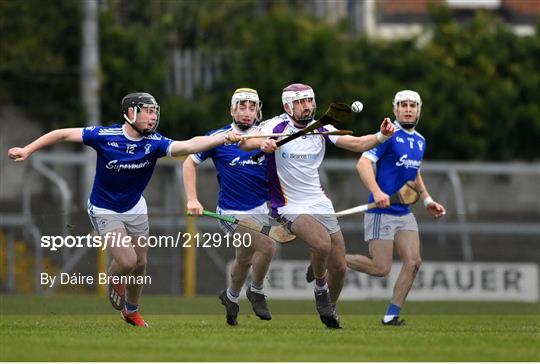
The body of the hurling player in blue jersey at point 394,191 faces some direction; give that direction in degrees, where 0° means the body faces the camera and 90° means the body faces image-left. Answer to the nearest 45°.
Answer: approximately 315°

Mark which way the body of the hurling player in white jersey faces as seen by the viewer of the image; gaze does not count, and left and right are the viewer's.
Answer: facing the viewer and to the right of the viewer

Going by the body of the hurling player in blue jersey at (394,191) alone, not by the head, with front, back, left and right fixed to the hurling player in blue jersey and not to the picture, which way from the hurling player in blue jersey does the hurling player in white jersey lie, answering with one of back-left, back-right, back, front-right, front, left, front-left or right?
right

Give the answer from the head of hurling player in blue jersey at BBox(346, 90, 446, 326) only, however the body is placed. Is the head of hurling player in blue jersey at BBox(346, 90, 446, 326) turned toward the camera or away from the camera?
toward the camera

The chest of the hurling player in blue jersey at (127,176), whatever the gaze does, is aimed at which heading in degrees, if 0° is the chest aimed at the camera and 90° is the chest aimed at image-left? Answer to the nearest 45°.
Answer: approximately 315°

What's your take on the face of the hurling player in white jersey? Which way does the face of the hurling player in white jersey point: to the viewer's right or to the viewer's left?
to the viewer's right

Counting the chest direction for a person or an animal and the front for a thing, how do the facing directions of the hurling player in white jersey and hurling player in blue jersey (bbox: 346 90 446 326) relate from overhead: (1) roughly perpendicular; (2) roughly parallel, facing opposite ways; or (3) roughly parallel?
roughly parallel

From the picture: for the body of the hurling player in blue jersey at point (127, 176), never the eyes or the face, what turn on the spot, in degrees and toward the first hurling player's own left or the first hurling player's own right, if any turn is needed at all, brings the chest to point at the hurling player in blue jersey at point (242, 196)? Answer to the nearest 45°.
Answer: approximately 45° to the first hurling player's own left

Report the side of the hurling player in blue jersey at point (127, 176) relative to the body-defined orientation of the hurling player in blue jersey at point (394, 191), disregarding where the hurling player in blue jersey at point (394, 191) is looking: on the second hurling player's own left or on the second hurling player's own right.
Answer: on the second hurling player's own right

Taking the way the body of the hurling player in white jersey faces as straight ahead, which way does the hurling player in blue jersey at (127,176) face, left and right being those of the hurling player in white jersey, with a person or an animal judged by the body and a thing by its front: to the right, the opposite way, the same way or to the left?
the same way

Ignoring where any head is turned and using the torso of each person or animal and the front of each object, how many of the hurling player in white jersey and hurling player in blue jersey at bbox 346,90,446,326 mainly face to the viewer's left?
0

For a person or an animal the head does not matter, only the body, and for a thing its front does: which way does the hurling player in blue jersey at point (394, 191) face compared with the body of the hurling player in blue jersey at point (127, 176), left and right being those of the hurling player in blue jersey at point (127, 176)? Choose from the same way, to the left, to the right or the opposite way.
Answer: the same way

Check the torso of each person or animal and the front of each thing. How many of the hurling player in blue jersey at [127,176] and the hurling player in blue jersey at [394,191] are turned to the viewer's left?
0

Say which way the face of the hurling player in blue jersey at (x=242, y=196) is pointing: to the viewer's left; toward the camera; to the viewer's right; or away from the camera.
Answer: toward the camera

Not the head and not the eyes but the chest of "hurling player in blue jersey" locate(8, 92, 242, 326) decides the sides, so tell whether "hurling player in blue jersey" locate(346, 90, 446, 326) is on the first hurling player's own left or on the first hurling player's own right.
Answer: on the first hurling player's own left
